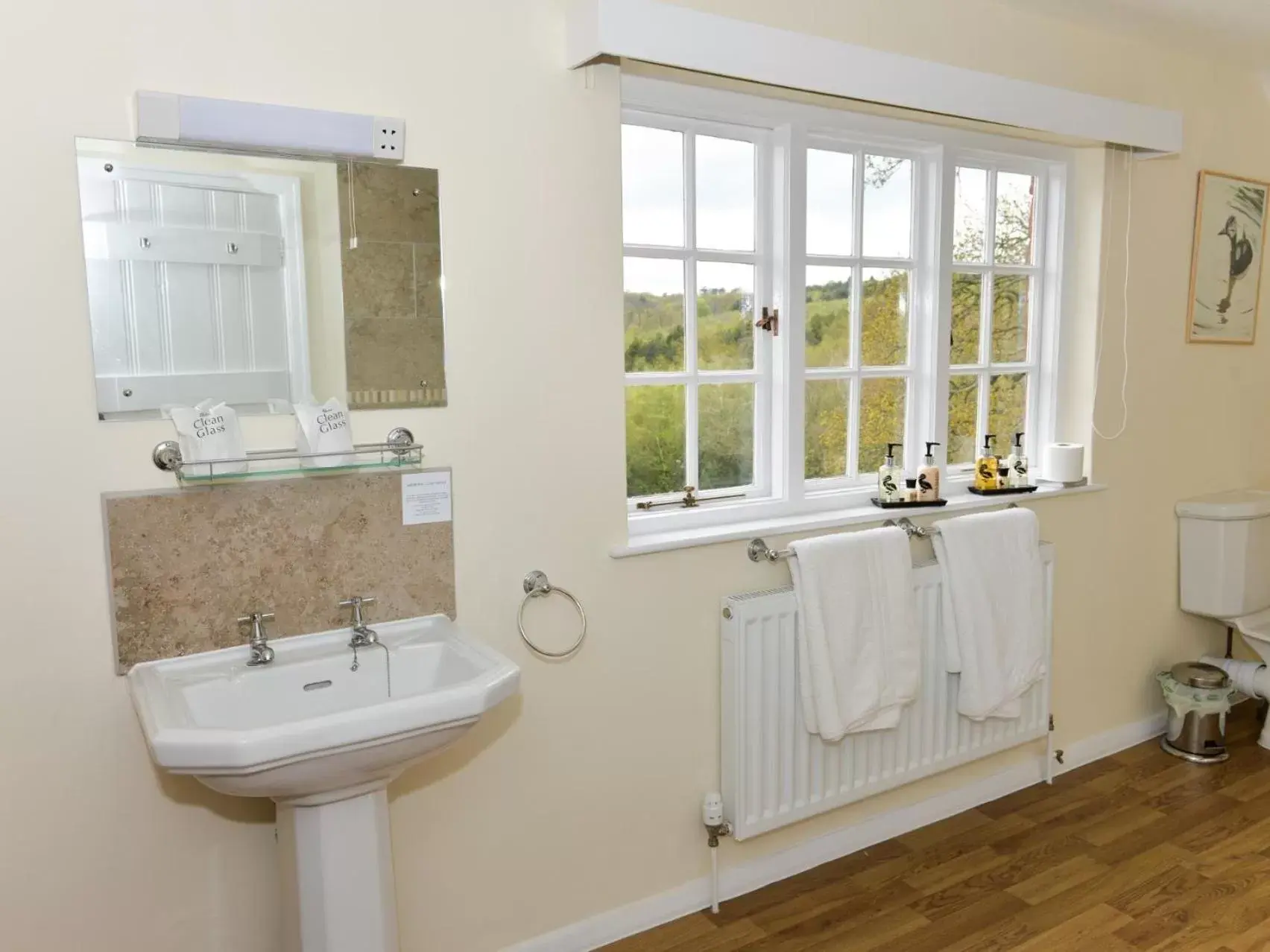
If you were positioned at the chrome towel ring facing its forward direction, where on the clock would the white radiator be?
The white radiator is roughly at 10 o'clock from the chrome towel ring.

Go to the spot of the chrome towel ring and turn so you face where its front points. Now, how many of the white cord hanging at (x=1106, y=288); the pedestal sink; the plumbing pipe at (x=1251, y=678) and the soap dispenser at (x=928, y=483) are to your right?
1

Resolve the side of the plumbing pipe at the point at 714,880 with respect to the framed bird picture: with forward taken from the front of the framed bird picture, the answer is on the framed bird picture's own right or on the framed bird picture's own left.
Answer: on the framed bird picture's own right

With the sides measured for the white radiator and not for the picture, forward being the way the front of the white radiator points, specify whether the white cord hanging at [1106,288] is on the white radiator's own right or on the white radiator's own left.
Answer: on the white radiator's own left

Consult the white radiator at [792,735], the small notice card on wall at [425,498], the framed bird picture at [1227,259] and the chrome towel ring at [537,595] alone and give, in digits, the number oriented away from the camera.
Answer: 0

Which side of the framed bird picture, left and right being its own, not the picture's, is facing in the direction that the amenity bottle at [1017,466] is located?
right

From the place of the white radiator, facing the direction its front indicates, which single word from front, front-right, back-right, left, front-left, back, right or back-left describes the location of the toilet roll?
left

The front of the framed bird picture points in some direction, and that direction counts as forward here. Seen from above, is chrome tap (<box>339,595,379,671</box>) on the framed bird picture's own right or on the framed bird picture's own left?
on the framed bird picture's own right

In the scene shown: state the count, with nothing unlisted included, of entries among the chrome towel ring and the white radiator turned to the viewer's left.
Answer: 0

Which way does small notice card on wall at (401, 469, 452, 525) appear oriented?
toward the camera
